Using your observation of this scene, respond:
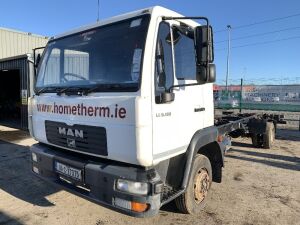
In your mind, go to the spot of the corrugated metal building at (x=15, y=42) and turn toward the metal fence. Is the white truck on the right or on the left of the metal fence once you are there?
right

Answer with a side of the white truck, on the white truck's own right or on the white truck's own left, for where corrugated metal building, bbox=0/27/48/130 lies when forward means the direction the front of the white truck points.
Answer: on the white truck's own right

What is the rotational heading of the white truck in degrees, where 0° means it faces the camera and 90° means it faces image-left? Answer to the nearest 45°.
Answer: approximately 45°

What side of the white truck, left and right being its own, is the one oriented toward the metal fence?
back

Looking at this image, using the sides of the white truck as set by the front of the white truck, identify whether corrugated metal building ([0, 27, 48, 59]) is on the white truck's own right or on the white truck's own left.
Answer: on the white truck's own right
